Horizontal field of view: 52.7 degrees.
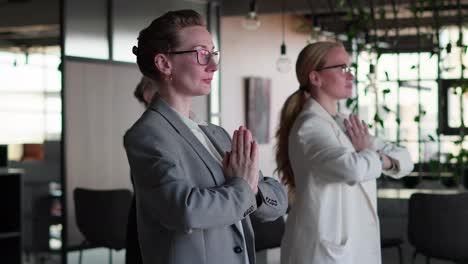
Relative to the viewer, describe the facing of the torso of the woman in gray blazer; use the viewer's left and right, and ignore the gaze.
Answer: facing the viewer and to the right of the viewer

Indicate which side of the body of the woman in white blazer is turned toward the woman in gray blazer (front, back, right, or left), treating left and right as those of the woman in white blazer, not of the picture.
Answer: right

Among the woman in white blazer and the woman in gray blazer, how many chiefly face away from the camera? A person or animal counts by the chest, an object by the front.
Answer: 0

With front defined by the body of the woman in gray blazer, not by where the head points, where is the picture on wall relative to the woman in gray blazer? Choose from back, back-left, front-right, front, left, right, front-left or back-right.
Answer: back-left

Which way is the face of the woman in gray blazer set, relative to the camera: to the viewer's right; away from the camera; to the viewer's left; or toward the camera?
to the viewer's right

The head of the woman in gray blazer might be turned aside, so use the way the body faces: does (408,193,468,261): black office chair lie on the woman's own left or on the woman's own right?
on the woman's own left

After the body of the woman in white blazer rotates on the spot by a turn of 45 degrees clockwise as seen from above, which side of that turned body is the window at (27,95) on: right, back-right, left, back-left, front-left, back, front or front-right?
back

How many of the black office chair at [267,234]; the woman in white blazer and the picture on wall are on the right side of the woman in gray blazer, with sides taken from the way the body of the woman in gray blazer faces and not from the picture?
0

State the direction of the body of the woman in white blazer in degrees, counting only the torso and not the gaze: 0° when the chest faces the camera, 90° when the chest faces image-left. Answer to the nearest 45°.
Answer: approximately 270°

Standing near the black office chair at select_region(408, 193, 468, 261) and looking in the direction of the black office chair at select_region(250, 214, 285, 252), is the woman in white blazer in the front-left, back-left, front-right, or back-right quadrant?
front-left
